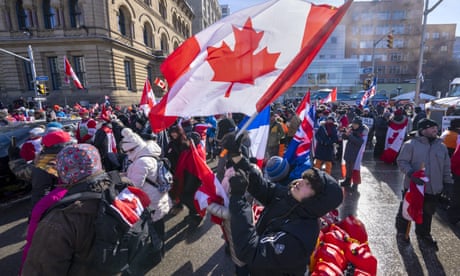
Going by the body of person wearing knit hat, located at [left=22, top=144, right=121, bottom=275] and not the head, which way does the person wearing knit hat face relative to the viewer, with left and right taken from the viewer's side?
facing away from the viewer and to the right of the viewer

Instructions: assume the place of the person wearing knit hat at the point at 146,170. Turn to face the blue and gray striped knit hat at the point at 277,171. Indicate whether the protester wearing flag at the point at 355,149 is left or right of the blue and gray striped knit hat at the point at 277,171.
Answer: left

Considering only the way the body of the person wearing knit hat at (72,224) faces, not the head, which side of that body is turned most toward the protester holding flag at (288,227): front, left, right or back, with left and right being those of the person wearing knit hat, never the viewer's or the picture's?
right

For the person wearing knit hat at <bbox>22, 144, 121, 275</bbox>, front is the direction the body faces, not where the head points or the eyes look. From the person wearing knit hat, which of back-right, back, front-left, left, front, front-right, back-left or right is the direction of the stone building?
front-left
